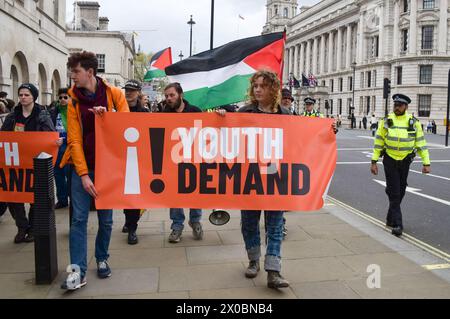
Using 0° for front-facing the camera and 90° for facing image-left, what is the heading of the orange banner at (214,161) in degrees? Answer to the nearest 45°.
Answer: approximately 0°

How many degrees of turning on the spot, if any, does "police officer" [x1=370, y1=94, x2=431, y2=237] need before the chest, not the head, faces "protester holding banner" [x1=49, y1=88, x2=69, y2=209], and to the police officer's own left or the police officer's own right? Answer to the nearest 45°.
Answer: approximately 90° to the police officer's own right

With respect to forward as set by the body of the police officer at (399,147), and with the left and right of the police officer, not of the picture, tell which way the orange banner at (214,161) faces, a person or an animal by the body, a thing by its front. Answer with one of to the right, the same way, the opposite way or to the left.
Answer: the same way

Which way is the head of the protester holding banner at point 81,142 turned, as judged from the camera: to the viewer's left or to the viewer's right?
to the viewer's left

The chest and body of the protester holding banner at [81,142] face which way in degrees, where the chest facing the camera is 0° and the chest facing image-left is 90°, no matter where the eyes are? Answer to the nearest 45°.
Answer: approximately 45°

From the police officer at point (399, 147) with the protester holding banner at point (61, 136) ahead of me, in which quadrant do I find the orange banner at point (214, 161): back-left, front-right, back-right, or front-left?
front-left

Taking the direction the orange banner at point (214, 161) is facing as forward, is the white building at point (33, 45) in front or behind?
behind

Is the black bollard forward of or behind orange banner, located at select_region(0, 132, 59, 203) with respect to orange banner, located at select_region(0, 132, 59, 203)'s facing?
forward

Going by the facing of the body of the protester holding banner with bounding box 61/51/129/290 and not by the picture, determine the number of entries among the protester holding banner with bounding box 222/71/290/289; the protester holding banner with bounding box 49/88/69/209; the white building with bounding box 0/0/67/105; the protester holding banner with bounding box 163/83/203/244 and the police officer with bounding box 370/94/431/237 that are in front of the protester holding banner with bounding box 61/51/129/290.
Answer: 0

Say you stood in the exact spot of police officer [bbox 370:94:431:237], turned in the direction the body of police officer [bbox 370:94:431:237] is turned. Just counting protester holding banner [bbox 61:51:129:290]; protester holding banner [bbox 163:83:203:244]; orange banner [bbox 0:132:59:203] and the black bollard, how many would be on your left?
0

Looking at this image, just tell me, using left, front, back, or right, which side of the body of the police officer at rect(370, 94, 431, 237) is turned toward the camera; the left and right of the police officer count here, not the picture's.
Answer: front

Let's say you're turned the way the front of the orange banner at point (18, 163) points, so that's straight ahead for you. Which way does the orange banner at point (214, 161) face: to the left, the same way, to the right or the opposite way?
the same way

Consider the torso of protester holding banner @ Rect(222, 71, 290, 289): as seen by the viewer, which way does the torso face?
toward the camera

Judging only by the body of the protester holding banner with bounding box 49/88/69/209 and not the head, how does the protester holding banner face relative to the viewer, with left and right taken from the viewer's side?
facing the viewer

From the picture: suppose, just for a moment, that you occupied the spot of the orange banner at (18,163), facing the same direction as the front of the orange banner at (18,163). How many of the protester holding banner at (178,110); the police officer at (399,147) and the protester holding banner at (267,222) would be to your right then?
0

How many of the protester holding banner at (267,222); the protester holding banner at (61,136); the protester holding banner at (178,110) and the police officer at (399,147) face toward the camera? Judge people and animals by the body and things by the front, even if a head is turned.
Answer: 4

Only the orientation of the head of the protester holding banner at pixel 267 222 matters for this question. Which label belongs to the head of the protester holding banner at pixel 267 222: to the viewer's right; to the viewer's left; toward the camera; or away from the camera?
toward the camera

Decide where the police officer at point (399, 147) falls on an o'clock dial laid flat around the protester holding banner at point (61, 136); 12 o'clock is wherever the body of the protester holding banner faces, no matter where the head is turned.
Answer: The police officer is roughly at 10 o'clock from the protester holding banner.

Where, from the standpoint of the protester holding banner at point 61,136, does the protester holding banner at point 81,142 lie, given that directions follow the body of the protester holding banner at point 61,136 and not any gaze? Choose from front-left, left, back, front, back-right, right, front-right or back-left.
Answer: front

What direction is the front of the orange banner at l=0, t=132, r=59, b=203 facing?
toward the camera
